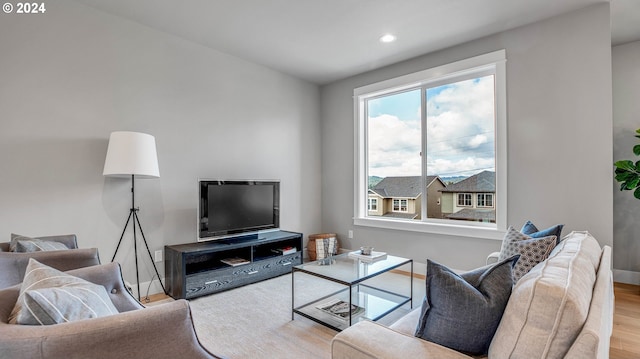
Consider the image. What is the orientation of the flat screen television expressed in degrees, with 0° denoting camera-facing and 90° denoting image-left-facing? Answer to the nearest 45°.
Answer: approximately 315°

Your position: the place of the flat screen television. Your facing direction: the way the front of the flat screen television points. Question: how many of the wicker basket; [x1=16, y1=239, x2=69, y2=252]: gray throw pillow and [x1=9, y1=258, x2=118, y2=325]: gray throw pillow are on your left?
1

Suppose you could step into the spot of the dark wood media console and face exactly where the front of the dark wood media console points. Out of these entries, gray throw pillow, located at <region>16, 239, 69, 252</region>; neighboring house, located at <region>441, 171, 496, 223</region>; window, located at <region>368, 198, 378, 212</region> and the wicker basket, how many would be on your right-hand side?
1

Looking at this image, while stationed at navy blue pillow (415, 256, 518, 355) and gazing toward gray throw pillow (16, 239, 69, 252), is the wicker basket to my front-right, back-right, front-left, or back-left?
front-right

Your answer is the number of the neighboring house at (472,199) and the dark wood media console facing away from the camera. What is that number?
0

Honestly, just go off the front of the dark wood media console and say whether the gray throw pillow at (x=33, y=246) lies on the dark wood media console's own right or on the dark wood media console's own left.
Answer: on the dark wood media console's own right

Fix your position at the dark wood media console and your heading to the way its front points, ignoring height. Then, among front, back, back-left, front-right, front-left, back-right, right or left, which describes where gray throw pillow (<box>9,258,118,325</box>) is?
front-right

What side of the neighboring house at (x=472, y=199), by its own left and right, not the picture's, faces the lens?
front

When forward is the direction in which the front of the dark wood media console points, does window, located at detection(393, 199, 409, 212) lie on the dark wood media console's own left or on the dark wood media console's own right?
on the dark wood media console's own left

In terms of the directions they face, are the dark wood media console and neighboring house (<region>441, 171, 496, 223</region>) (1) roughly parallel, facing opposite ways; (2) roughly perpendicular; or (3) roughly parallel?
roughly perpendicular

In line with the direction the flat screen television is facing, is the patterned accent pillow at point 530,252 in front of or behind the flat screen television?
in front

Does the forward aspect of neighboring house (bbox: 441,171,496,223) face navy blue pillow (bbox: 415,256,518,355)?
yes

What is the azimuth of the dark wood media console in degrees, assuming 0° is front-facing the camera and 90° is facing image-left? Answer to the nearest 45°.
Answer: approximately 315°
